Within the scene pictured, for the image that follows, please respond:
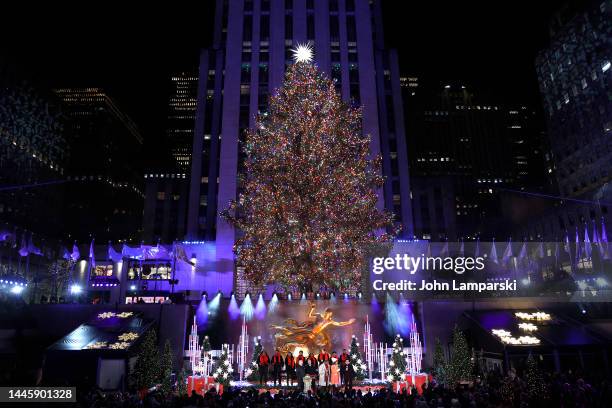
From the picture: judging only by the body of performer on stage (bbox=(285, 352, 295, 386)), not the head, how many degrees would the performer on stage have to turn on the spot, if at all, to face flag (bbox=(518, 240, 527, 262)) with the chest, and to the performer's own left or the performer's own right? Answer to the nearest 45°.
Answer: approximately 135° to the performer's own left

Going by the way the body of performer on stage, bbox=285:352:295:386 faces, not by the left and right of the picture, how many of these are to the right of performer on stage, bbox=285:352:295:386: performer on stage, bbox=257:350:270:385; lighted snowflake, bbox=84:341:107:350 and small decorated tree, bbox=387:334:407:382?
2

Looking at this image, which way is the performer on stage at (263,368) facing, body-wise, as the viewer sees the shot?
toward the camera

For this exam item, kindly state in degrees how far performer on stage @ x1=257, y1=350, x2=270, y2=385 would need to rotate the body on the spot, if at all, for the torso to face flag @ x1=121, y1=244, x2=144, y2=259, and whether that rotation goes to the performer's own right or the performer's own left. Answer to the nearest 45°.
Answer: approximately 135° to the performer's own right

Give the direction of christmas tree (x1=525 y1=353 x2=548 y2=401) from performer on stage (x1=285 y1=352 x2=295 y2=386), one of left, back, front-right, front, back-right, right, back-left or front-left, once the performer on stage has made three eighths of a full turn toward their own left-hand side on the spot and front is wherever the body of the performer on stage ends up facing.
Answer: right

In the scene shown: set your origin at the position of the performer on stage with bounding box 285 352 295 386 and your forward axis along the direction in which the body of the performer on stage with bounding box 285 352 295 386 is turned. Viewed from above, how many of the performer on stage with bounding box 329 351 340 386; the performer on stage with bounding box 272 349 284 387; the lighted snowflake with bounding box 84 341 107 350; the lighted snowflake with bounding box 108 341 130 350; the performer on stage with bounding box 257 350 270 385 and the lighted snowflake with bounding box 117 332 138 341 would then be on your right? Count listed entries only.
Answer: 5

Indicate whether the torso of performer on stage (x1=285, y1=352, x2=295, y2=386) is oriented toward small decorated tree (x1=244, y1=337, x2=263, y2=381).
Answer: no

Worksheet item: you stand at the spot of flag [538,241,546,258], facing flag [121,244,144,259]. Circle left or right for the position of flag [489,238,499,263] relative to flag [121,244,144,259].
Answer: left

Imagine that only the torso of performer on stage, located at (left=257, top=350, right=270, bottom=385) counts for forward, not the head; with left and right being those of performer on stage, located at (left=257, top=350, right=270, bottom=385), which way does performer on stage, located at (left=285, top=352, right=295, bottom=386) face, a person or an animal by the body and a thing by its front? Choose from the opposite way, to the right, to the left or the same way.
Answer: the same way

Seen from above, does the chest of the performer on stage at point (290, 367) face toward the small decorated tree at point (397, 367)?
no

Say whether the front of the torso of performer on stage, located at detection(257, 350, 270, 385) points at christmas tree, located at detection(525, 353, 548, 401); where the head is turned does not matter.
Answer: no

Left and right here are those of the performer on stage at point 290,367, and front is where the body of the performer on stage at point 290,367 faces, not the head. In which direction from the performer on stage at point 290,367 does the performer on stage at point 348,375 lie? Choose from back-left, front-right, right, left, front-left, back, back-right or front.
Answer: front-left

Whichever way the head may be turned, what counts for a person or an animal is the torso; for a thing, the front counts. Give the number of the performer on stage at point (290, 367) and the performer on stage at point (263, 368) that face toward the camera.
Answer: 2

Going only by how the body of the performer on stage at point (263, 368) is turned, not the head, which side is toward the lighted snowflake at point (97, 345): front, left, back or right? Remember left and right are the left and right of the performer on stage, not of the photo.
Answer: right

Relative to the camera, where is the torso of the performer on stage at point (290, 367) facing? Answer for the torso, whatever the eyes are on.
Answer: toward the camera

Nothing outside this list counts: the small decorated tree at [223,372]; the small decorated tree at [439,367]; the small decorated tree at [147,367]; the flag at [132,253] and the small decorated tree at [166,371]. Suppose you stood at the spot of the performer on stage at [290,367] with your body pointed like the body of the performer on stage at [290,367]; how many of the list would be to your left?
1

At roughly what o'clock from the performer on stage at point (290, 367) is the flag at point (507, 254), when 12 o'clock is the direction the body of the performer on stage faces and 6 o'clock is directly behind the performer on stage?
The flag is roughly at 8 o'clock from the performer on stage.

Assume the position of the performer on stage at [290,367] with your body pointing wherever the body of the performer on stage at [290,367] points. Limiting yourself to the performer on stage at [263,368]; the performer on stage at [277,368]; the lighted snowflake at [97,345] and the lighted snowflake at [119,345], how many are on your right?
4
